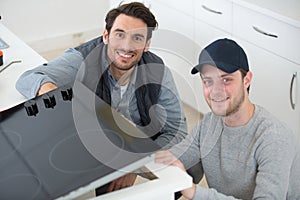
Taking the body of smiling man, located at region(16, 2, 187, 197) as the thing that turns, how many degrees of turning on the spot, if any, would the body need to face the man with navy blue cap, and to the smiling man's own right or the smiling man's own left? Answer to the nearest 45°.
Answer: approximately 45° to the smiling man's own left

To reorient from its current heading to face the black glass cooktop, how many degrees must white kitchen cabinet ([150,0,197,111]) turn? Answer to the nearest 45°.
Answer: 0° — it already faces it

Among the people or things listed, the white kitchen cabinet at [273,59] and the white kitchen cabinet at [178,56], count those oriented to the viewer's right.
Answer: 0

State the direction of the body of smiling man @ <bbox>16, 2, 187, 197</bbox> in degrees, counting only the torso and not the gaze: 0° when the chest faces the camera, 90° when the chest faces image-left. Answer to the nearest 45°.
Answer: approximately 0°

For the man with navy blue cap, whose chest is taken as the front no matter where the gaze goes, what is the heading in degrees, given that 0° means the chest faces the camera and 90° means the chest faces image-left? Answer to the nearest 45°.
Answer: approximately 45°

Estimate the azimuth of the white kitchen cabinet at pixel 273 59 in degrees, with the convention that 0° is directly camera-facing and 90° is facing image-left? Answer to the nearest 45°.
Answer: approximately 45°
